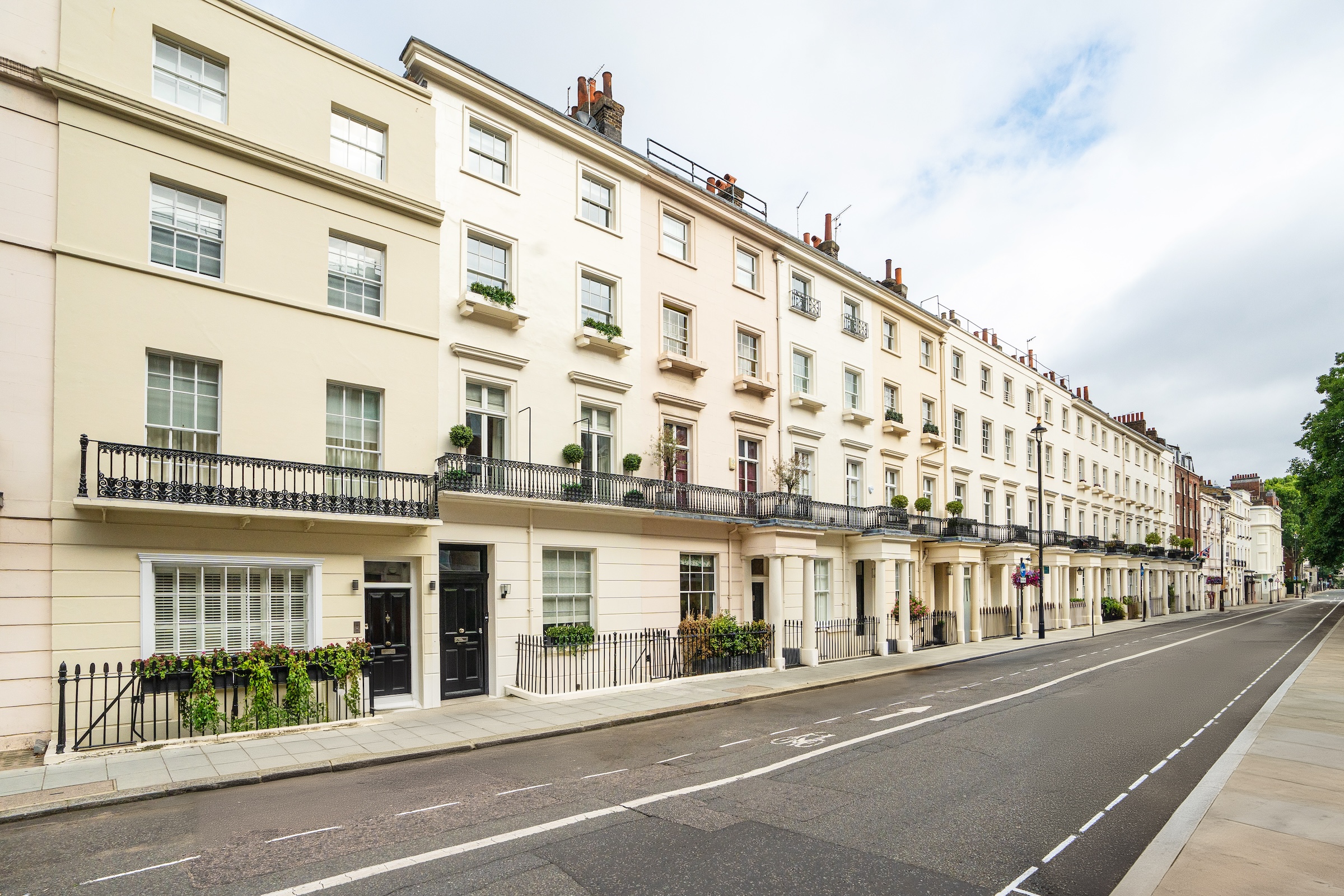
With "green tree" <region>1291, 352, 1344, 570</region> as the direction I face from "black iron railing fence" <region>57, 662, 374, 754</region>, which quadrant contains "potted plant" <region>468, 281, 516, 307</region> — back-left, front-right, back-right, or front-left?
front-left

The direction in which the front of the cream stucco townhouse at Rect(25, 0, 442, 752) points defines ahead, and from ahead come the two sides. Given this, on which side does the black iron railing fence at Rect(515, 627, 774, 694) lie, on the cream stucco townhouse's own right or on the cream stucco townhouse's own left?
on the cream stucco townhouse's own left

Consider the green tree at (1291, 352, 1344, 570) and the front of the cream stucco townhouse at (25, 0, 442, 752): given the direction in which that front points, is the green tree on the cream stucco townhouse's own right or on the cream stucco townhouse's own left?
on the cream stucco townhouse's own left

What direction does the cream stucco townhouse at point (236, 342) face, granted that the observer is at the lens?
facing the viewer and to the right of the viewer

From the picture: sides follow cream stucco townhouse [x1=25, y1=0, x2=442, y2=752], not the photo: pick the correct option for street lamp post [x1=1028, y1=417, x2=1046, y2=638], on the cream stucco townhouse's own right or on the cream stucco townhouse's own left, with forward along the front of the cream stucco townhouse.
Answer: on the cream stucco townhouse's own left

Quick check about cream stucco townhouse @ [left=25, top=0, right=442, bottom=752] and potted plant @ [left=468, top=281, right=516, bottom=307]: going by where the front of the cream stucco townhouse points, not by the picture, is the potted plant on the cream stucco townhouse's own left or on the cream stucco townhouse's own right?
on the cream stucco townhouse's own left
